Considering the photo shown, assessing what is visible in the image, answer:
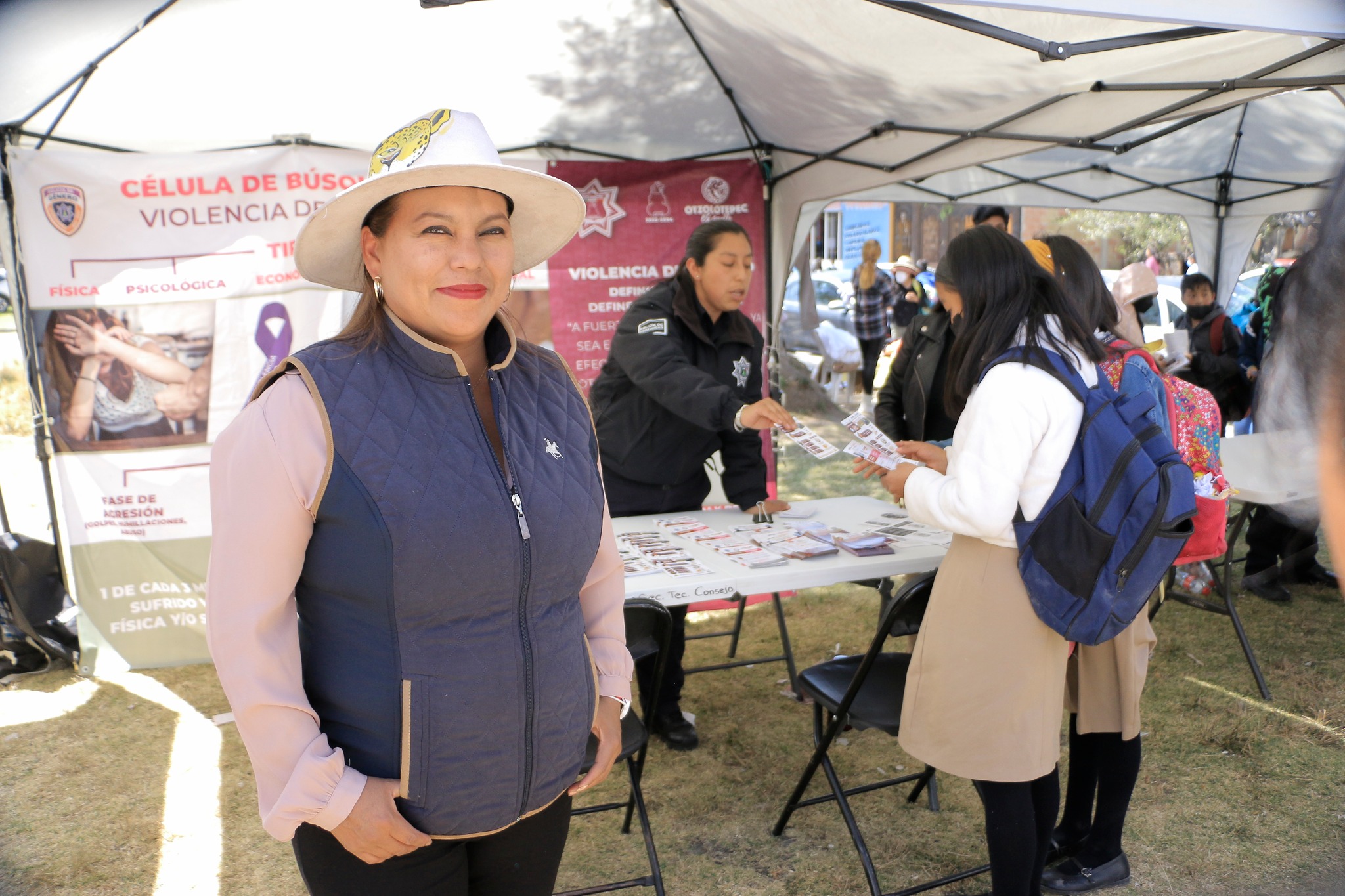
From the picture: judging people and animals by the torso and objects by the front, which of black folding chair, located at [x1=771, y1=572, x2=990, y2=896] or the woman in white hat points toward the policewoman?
the black folding chair

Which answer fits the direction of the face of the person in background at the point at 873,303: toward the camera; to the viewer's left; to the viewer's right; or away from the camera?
away from the camera

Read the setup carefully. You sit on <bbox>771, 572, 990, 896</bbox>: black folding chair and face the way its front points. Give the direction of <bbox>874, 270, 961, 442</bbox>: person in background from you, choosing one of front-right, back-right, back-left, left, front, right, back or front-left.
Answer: front-right

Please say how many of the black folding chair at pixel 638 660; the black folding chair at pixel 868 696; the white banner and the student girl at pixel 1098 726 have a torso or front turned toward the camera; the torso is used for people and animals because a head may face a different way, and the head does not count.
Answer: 1

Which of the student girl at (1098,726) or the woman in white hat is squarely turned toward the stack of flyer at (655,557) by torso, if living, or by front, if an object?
the student girl

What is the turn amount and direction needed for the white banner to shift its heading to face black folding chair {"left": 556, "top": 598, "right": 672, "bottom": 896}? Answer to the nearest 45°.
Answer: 0° — it already faces it

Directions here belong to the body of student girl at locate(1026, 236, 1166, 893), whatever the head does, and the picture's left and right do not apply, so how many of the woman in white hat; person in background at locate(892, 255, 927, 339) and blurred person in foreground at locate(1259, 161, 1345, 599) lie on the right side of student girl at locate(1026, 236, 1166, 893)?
1

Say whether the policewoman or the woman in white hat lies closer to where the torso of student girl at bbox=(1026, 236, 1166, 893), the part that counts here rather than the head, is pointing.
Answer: the policewoman

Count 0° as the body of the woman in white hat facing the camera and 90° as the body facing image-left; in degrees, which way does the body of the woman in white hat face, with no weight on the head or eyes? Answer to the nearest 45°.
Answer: approximately 315°

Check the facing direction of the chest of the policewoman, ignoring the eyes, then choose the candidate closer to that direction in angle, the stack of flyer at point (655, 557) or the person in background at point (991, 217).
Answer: the stack of flyer
